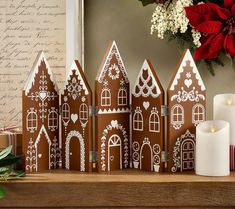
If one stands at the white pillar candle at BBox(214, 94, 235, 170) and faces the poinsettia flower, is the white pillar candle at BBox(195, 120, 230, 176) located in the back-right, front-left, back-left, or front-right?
back-left

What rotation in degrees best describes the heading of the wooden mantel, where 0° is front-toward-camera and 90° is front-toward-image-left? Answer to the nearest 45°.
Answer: approximately 0°
